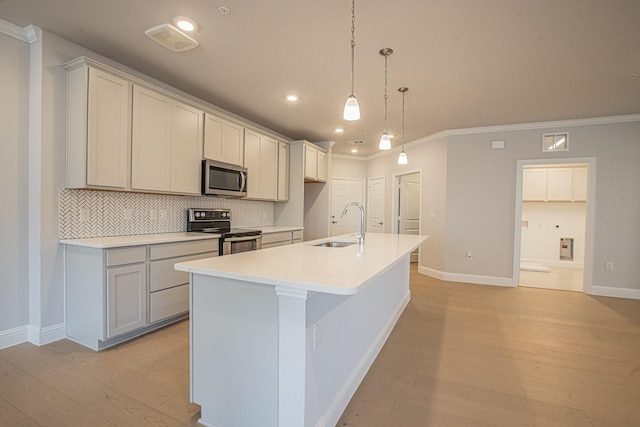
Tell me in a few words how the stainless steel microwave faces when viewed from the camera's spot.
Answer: facing the viewer and to the right of the viewer

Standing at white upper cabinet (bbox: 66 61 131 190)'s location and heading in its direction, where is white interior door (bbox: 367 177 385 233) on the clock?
The white interior door is roughly at 10 o'clock from the white upper cabinet.

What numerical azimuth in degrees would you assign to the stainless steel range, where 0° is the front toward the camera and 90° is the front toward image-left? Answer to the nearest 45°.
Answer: approximately 315°

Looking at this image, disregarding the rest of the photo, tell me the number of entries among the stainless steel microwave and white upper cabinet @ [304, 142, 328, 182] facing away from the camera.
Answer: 0

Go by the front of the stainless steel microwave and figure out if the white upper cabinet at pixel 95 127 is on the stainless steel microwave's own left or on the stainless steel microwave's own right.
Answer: on the stainless steel microwave's own right

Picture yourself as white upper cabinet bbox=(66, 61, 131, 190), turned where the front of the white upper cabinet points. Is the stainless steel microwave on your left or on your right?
on your left

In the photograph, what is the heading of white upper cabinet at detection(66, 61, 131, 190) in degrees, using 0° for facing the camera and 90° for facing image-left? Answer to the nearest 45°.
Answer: approximately 315°

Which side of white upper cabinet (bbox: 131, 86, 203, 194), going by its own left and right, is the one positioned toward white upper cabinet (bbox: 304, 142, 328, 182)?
left

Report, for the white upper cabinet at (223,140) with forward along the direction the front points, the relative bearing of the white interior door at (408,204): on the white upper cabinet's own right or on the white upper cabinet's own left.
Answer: on the white upper cabinet's own left

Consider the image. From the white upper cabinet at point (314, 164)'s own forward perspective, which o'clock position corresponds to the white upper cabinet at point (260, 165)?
the white upper cabinet at point (260, 165) is roughly at 3 o'clock from the white upper cabinet at point (314, 164).

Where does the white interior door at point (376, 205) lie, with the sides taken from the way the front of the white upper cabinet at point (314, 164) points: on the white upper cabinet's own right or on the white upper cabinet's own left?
on the white upper cabinet's own left
